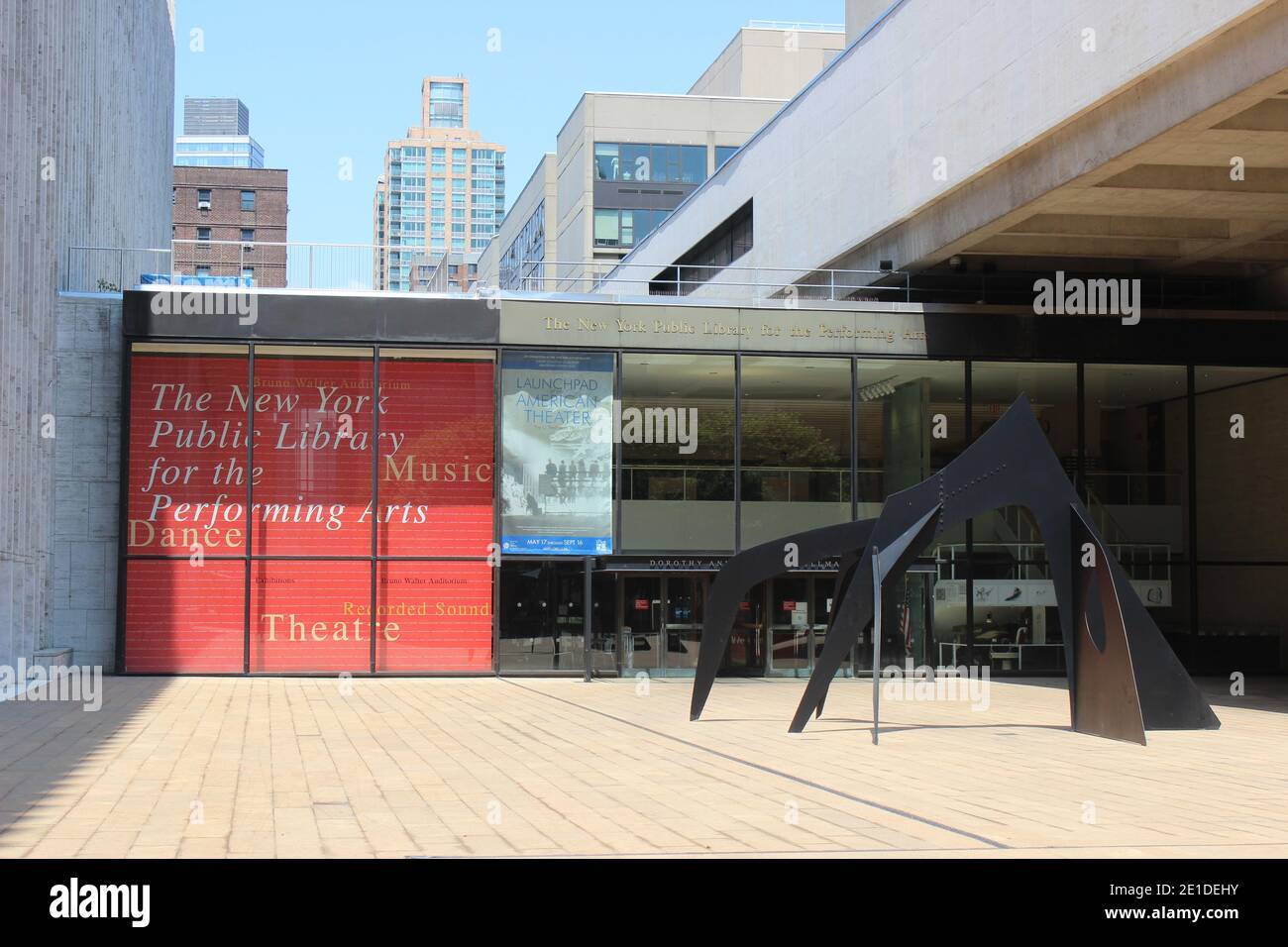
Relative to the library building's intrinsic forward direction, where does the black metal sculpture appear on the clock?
The black metal sculpture is roughly at 11 o'clock from the library building.

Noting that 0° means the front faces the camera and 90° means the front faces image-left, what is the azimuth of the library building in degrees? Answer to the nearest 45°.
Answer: approximately 0°
